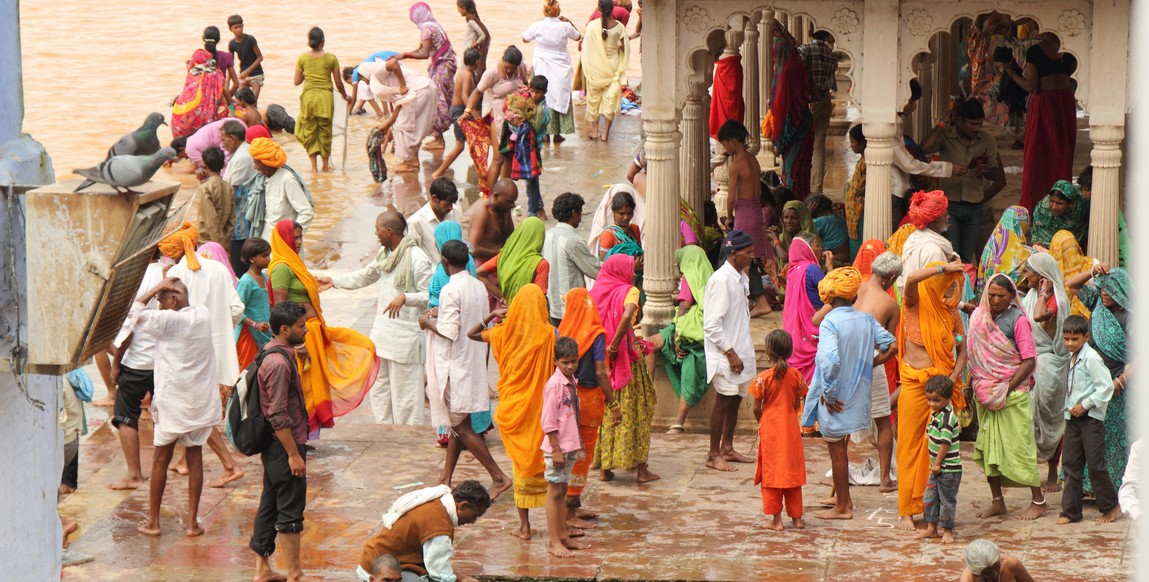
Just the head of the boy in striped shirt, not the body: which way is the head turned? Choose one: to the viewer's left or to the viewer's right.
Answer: to the viewer's left

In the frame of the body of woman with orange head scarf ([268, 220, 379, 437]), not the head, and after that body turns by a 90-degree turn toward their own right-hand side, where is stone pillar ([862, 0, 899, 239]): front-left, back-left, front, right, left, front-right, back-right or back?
left

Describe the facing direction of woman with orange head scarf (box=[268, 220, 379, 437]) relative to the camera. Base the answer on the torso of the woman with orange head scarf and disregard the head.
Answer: to the viewer's right

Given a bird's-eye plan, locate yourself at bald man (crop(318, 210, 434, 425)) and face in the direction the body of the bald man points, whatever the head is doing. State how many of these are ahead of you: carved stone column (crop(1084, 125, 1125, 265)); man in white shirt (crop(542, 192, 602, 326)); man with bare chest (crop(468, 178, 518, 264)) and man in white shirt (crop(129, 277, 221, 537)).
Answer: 1

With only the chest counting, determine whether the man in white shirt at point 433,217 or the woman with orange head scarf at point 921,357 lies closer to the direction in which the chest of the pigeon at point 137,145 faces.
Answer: the woman with orange head scarf
